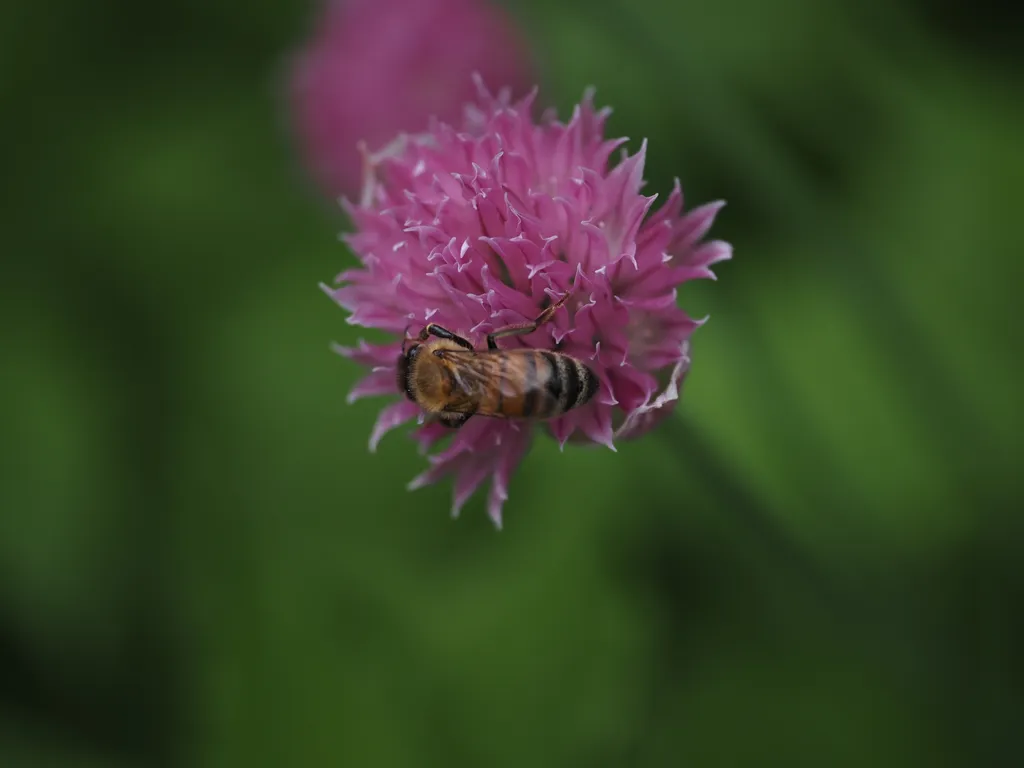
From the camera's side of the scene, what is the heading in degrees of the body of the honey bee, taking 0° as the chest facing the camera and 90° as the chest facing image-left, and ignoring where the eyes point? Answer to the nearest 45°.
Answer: approximately 90°
